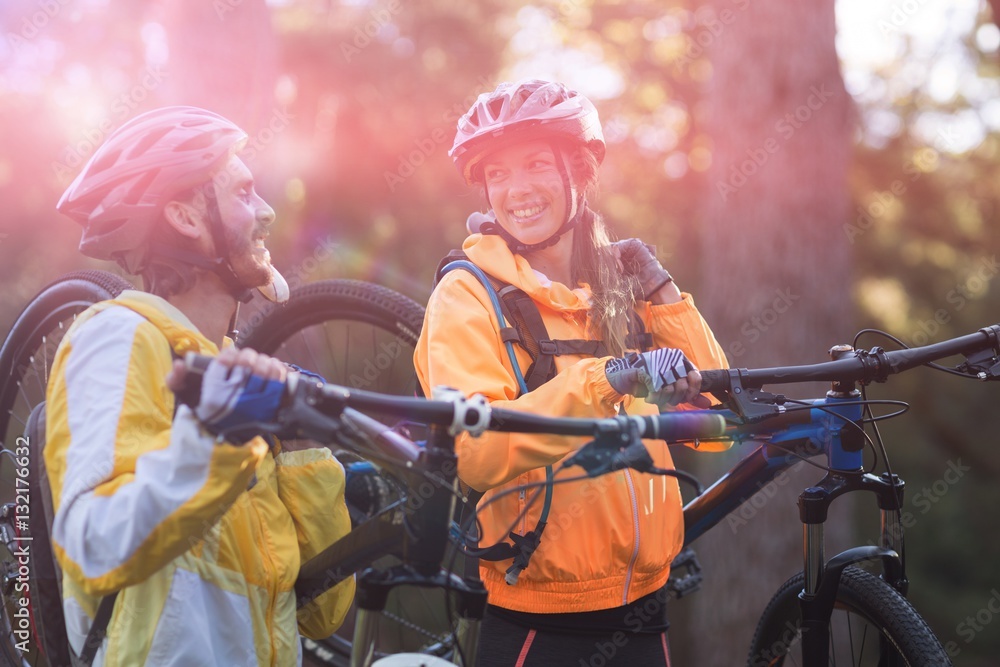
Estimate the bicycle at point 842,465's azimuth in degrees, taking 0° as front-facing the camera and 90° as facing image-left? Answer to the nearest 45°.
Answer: approximately 315°

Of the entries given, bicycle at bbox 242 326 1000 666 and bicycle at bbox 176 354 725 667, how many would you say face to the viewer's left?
0

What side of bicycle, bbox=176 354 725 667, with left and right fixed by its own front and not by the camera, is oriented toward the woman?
left

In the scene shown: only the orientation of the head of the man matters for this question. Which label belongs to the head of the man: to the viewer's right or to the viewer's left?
to the viewer's right

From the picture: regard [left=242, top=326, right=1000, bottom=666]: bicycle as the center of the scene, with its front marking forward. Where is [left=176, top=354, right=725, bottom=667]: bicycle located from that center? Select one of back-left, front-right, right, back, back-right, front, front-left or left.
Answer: right

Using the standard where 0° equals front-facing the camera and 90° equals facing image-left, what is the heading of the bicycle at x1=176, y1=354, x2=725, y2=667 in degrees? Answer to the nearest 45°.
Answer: approximately 315°

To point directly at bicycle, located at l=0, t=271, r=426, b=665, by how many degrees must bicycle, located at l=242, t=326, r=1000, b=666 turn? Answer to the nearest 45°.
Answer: approximately 135° to its right

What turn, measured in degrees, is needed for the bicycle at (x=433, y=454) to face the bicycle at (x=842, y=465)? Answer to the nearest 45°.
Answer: approximately 90° to its left

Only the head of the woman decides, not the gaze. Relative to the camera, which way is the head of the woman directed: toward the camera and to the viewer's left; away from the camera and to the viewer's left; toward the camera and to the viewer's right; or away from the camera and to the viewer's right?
toward the camera and to the viewer's left
